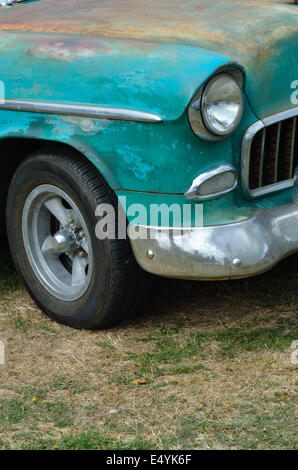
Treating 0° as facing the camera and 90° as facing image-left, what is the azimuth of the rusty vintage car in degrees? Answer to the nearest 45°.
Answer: approximately 315°
